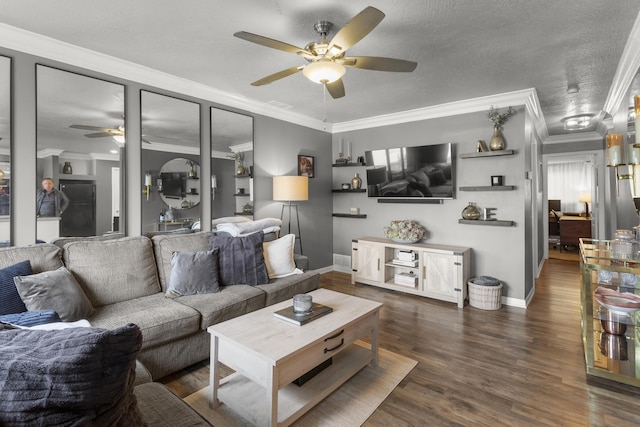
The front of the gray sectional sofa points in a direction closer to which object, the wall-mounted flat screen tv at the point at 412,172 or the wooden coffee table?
the wooden coffee table

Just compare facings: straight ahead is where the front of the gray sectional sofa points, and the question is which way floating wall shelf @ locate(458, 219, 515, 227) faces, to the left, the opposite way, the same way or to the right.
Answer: to the right

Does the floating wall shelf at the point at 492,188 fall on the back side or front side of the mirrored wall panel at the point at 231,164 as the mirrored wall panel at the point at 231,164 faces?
on the front side

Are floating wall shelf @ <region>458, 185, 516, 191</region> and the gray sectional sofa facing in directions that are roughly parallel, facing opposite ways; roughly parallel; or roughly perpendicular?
roughly perpendicular

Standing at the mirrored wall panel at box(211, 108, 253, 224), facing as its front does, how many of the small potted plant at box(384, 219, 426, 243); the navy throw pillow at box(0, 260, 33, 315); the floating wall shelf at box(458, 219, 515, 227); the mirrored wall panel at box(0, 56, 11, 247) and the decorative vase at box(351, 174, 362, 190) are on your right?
2

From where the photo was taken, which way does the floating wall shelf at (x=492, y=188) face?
toward the camera

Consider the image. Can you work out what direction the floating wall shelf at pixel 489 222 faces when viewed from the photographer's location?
facing the viewer

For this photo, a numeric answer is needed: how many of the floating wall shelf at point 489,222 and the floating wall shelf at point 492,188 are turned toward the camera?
2

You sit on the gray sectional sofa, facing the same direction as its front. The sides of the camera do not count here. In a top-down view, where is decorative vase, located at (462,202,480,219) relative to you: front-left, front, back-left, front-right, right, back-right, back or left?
front-left

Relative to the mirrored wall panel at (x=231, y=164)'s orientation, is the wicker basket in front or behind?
in front

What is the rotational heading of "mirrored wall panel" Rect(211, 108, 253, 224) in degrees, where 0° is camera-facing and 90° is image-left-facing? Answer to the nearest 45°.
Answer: approximately 315°

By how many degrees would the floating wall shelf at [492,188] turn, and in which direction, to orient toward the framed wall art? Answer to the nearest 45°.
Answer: approximately 90° to its right

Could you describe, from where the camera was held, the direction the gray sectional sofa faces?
facing the viewer and to the right of the viewer
